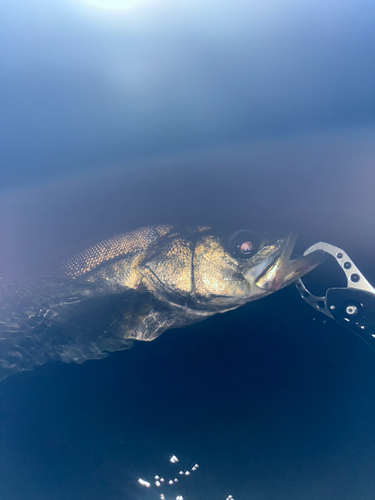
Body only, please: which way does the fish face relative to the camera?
to the viewer's right
